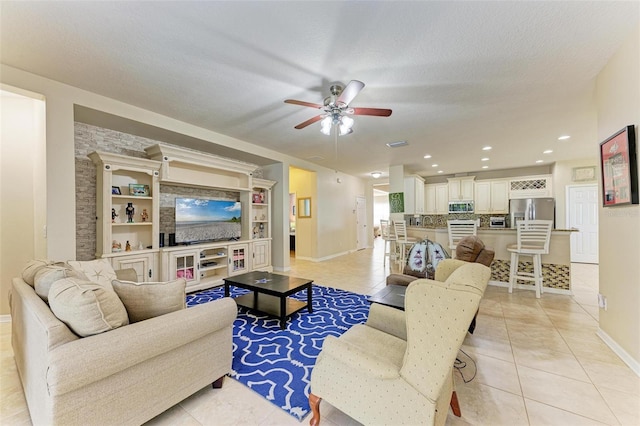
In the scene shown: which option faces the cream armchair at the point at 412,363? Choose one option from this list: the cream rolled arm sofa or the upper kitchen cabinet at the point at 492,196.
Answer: the upper kitchen cabinet

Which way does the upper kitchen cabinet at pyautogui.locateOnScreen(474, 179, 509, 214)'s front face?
toward the camera

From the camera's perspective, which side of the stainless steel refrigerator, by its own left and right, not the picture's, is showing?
front

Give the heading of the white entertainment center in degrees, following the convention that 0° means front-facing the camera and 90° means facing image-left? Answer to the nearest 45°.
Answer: approximately 315°

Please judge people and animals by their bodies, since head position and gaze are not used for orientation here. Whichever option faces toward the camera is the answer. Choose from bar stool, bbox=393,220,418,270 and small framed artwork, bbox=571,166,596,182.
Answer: the small framed artwork

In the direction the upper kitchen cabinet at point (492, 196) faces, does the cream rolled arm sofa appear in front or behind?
in front

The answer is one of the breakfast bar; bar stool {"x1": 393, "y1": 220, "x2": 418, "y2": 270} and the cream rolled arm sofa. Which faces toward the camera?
the breakfast bar

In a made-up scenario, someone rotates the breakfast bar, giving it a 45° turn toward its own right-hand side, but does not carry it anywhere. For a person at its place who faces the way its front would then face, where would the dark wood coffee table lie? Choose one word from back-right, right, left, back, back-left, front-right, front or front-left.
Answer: front

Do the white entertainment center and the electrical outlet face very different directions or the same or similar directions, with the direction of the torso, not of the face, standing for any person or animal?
very different directions

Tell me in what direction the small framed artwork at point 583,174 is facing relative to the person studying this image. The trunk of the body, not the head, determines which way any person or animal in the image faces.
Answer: facing the viewer

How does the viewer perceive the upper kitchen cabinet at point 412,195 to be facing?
facing the viewer and to the right of the viewer

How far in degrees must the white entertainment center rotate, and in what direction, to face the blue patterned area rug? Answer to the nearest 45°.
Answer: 0° — it already faces it

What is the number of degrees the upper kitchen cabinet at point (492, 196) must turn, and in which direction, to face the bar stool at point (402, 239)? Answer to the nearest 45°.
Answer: approximately 45° to its right

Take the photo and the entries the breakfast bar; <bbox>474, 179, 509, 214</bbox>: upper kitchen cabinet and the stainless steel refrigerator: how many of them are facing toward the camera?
3

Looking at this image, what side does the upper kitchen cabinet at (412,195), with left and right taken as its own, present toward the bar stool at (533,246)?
front

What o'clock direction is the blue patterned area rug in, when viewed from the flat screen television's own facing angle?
The blue patterned area rug is roughly at 1 o'clock from the flat screen television.

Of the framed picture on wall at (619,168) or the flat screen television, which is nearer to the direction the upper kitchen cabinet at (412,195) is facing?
the framed picture on wall

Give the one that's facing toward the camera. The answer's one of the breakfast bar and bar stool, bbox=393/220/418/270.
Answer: the breakfast bar

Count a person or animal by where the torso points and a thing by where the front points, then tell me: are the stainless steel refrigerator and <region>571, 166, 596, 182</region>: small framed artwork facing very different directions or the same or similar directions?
same or similar directions
